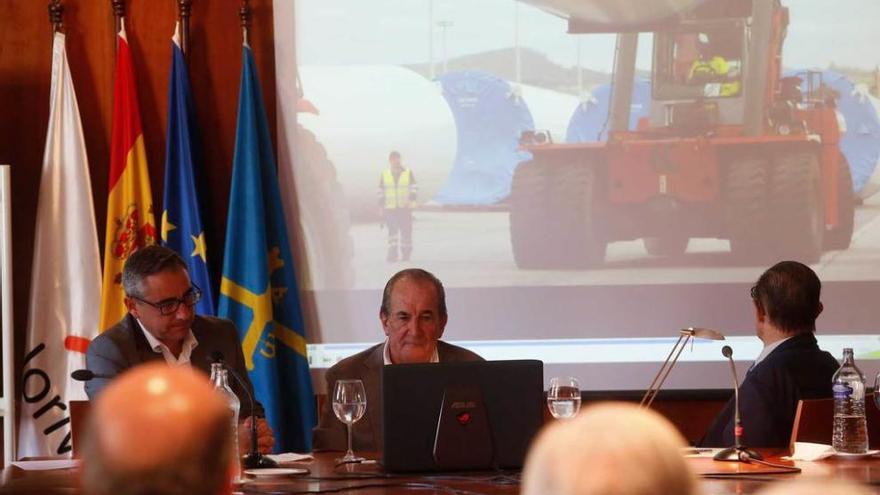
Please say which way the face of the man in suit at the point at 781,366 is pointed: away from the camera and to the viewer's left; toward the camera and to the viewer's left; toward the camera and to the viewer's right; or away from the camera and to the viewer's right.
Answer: away from the camera and to the viewer's left

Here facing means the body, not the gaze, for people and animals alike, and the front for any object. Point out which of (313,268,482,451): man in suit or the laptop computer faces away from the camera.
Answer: the laptop computer

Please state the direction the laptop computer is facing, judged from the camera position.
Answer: facing away from the viewer

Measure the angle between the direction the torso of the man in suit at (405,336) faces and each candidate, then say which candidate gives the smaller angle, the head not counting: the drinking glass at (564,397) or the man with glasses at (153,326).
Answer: the drinking glass

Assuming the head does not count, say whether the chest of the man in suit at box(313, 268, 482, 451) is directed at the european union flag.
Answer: no

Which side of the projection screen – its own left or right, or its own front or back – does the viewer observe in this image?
front

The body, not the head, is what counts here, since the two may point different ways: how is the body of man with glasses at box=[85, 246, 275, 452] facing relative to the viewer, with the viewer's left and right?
facing the viewer and to the right of the viewer

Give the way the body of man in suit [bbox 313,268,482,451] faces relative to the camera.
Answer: toward the camera

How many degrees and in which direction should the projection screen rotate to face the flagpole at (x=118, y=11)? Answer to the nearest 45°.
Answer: approximately 90° to its right

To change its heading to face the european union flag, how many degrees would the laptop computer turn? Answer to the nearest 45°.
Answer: approximately 45° to its left

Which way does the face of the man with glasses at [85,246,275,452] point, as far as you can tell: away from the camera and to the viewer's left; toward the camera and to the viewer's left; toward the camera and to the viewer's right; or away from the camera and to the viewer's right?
toward the camera and to the viewer's right

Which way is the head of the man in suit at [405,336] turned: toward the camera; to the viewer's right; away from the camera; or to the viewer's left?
toward the camera

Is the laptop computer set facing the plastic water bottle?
no

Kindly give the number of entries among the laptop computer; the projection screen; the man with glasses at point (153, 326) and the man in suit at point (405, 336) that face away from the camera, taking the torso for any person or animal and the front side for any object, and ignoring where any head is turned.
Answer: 1

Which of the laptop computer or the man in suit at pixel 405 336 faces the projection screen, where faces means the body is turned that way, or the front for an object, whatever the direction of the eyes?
the laptop computer

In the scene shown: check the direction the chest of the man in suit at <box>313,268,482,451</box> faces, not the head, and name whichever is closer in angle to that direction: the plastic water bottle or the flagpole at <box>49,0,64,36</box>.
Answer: the plastic water bottle

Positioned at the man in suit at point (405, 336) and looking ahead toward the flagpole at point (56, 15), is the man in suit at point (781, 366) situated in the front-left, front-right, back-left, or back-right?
back-right

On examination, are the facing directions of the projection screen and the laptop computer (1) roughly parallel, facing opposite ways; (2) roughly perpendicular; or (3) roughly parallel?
roughly parallel, facing opposite ways
